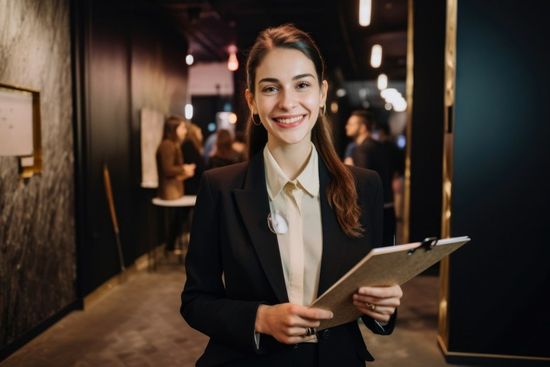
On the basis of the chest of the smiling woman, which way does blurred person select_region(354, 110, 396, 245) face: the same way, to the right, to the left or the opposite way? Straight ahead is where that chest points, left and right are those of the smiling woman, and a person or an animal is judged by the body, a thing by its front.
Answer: to the right

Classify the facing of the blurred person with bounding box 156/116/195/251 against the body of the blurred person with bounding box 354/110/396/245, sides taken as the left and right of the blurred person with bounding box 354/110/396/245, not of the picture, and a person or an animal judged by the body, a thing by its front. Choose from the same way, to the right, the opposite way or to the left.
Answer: the opposite way

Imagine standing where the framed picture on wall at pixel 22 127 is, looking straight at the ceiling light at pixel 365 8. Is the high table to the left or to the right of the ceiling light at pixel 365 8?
left

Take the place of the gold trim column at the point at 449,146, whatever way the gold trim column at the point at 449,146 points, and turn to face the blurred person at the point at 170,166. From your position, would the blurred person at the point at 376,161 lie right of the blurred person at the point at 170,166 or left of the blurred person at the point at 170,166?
right

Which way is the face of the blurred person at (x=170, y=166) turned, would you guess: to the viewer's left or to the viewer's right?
to the viewer's right

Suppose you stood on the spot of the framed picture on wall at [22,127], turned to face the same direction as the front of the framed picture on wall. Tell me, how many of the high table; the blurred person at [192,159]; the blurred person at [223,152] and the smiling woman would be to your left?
3

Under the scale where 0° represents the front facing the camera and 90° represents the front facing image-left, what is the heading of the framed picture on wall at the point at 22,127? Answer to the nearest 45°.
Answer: approximately 315°

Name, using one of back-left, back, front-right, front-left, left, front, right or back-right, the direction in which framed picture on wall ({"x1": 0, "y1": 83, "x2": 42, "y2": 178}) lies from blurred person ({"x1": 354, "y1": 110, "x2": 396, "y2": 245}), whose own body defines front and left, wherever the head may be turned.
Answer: front-left
